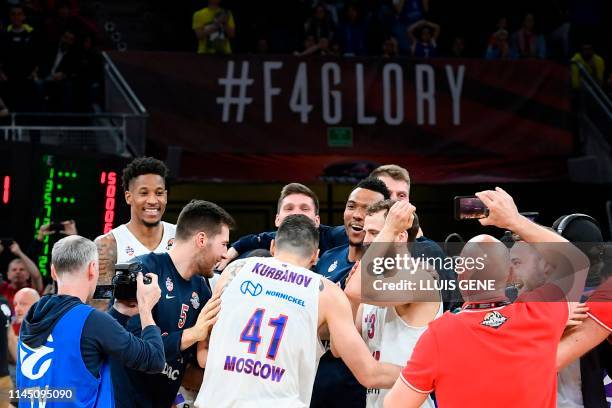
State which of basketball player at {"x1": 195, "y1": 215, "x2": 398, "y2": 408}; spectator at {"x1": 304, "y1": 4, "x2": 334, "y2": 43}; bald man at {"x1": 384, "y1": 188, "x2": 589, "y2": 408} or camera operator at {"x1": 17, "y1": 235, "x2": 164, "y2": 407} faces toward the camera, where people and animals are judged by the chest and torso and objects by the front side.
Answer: spectator at {"x1": 304, "y1": 4, "x2": 334, "y2": 43}

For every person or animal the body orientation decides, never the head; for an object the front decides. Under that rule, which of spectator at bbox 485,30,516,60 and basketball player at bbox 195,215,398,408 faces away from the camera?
the basketball player

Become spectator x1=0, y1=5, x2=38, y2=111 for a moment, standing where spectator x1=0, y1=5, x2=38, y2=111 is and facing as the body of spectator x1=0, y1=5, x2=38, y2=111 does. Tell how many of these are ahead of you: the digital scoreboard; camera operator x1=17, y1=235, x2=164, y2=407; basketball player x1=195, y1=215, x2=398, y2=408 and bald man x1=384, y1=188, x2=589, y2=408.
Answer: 4

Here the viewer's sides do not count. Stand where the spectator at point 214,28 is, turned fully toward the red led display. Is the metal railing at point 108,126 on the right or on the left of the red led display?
right

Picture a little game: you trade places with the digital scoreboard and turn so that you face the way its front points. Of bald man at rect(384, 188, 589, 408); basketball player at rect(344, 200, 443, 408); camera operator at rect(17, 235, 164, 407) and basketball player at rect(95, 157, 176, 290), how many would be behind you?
0

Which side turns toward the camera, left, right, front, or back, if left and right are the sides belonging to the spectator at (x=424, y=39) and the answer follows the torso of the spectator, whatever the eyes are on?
front

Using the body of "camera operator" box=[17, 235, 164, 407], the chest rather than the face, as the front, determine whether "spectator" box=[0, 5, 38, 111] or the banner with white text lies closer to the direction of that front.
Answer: the banner with white text

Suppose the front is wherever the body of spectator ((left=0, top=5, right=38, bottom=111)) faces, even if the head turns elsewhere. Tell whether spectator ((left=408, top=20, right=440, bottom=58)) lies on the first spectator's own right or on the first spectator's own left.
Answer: on the first spectator's own left

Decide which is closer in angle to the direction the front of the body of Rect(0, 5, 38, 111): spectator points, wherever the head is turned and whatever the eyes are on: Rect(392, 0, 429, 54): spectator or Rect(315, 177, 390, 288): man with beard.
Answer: the man with beard

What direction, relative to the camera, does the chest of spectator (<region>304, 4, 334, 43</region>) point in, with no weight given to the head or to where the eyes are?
toward the camera

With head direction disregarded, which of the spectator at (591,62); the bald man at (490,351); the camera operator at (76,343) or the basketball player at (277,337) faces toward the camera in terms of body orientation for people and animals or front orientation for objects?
the spectator at (591,62)

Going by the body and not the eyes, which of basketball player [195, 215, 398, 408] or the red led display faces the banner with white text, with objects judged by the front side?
the basketball player

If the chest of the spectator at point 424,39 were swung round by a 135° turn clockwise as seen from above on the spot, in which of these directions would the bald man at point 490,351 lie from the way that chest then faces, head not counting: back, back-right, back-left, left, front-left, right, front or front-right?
back-left

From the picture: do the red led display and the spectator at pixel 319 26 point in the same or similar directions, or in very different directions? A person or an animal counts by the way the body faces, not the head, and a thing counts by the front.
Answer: same or similar directions

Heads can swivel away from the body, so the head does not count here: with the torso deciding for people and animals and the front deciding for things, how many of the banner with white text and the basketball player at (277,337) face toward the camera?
1

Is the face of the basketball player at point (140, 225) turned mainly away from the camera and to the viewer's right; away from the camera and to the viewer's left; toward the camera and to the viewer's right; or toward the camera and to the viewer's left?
toward the camera and to the viewer's right

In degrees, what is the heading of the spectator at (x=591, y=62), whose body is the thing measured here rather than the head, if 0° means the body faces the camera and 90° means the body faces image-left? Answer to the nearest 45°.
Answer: approximately 0°

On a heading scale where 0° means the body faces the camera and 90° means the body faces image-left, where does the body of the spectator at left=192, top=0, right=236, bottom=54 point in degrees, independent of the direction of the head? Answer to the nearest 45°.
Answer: approximately 0°

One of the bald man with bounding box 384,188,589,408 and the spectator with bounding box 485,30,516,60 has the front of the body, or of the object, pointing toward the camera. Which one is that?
the spectator

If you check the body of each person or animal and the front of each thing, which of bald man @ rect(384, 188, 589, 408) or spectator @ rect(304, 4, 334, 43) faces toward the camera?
the spectator

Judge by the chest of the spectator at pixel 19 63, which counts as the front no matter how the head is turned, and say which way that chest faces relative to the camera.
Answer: toward the camera

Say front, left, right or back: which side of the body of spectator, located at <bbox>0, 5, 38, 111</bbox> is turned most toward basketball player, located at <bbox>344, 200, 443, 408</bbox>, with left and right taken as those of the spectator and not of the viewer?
front

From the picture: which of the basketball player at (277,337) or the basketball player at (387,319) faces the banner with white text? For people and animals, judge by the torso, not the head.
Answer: the basketball player at (277,337)

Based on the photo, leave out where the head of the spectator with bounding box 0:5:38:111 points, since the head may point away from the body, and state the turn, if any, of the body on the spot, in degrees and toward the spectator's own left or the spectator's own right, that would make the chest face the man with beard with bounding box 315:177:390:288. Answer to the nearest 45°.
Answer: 0° — they already face them
